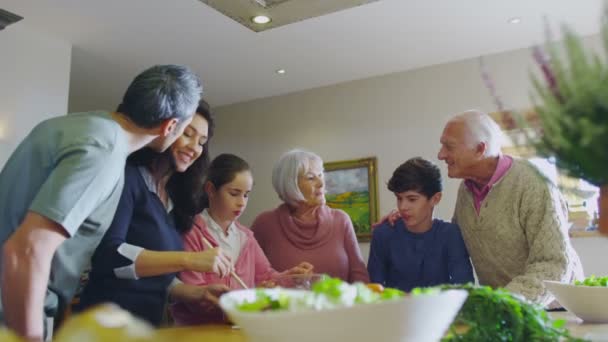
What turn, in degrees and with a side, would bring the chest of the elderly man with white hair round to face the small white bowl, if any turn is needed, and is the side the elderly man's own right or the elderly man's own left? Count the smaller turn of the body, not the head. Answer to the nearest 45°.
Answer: approximately 45° to the elderly man's own left

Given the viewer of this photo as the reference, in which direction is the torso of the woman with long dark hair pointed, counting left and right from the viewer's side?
facing the viewer and to the right of the viewer

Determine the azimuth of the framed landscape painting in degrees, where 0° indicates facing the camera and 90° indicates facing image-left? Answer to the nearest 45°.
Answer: approximately 45°

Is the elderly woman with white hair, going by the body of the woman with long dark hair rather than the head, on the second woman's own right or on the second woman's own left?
on the second woman's own left

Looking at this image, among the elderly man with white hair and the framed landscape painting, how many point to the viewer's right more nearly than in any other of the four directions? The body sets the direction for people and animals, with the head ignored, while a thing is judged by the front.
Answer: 0

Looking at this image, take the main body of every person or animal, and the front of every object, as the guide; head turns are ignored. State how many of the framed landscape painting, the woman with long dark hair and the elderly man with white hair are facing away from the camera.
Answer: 0

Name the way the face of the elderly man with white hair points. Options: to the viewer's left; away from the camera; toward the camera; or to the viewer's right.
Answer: to the viewer's left

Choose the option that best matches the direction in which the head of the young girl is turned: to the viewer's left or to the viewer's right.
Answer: to the viewer's right

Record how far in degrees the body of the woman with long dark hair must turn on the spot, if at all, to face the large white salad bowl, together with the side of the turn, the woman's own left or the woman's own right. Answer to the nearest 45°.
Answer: approximately 45° to the woman's own right

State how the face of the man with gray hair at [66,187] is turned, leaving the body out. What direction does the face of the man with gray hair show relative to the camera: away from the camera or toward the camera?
away from the camera

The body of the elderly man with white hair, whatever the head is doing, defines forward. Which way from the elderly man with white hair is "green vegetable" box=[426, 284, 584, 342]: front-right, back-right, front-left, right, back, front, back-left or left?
front-left

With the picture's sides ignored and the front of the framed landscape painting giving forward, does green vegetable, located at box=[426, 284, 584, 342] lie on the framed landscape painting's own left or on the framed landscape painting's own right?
on the framed landscape painting's own left

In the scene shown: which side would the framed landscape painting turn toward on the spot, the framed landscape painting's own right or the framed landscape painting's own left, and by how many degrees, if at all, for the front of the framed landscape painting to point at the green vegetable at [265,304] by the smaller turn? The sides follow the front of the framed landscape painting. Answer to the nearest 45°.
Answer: approximately 45° to the framed landscape painting's own left
